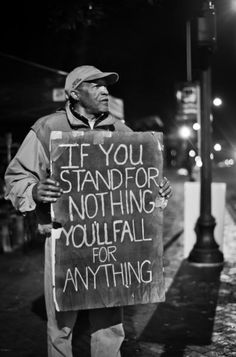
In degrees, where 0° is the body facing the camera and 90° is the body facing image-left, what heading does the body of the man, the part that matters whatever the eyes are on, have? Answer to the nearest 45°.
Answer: approximately 315°
